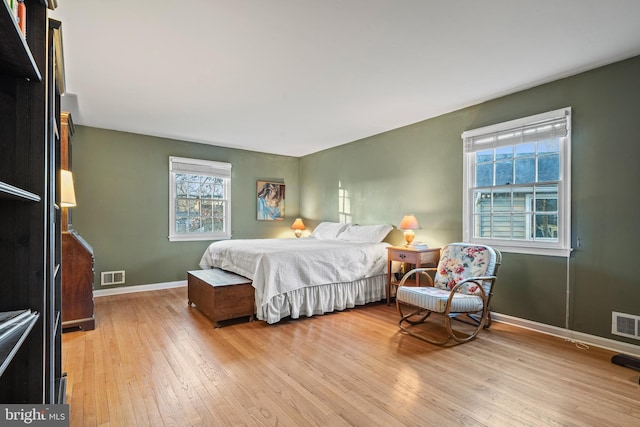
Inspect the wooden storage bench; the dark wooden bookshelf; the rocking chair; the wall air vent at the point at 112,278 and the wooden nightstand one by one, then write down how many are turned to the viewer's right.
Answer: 1

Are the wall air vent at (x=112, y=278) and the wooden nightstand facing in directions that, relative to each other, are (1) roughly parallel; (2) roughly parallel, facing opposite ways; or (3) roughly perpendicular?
roughly perpendicular

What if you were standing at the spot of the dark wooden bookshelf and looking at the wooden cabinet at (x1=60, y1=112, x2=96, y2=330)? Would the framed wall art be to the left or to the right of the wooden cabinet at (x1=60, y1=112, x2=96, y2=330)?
right

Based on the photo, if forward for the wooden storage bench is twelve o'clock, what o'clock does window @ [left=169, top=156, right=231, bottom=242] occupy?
The window is roughly at 4 o'clock from the wooden storage bench.

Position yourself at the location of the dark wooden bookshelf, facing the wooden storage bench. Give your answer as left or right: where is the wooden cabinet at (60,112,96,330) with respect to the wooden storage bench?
left

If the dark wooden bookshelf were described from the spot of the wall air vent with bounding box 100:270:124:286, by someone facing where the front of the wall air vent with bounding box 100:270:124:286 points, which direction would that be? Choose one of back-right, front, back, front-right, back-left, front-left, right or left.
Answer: front

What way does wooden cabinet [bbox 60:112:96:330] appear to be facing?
to the viewer's right

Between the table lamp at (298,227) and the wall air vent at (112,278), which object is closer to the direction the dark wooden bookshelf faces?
the table lamp

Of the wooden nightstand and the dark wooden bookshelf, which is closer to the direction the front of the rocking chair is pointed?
the dark wooden bookshelf

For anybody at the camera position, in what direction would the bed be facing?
facing the viewer and to the left of the viewer

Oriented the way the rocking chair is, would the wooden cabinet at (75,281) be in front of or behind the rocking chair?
in front

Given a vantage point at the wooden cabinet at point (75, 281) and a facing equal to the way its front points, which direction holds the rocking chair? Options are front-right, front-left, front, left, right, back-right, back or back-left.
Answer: front-right

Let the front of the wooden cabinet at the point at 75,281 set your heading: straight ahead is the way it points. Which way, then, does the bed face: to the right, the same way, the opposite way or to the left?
the opposite way

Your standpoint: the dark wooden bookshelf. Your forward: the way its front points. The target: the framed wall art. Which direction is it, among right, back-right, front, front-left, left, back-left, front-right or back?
front-left

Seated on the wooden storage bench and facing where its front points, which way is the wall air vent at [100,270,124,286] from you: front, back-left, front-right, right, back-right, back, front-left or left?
right

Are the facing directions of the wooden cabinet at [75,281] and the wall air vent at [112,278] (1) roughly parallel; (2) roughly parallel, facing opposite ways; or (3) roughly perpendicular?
roughly perpendicular

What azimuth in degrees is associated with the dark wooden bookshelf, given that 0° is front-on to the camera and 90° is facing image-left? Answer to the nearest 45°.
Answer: approximately 270°

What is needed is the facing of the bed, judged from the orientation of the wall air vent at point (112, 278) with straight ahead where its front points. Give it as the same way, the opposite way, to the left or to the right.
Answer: to the right

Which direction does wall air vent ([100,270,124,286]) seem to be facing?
toward the camera
